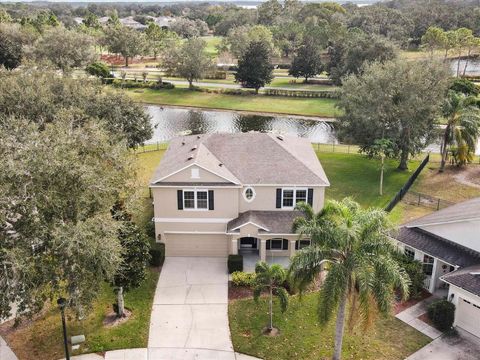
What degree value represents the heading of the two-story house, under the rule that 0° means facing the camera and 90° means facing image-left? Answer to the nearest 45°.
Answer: approximately 0°

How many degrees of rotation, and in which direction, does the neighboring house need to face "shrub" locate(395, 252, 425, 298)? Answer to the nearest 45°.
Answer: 0° — it already faces it

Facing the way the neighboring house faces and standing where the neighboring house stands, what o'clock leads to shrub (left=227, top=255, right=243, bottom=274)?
The shrub is roughly at 1 o'clock from the neighboring house.

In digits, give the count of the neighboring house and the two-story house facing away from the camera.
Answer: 0

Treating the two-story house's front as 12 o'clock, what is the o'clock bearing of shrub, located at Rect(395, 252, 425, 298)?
The shrub is roughly at 10 o'clock from the two-story house.

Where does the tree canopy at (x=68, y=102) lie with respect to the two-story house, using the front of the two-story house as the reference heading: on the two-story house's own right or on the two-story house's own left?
on the two-story house's own right

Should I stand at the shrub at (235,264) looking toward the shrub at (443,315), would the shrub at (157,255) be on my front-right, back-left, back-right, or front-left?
back-right

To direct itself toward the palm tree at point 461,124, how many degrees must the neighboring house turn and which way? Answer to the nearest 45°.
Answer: approximately 135° to its right

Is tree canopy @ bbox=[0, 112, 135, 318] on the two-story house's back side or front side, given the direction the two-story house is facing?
on the front side

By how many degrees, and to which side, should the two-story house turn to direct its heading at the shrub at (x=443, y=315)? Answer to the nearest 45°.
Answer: approximately 45° to its left

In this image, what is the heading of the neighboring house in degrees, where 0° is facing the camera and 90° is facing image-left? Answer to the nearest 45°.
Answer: approximately 45°

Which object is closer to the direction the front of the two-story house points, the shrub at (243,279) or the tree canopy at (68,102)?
the shrub

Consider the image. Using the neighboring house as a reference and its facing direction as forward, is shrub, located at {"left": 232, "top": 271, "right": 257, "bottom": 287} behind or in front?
in front

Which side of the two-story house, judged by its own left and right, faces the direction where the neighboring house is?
left
